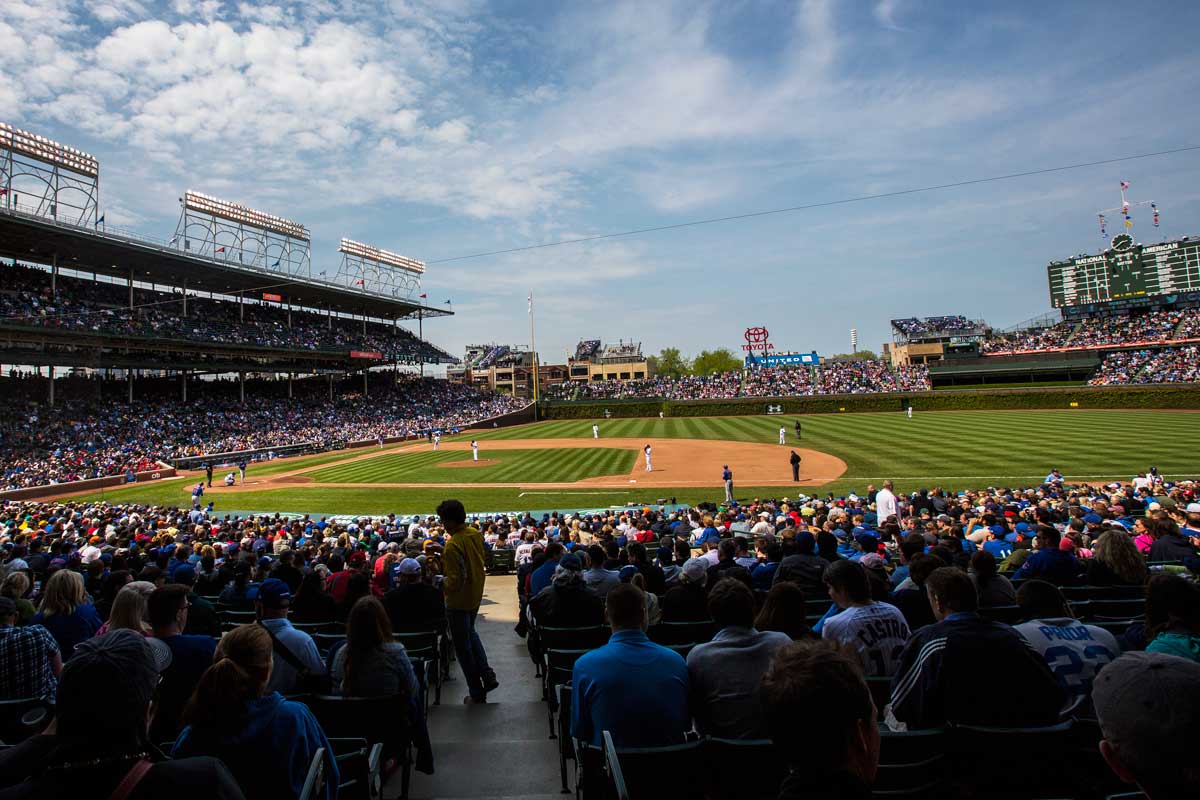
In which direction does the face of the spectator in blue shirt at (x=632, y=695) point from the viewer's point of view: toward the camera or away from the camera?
away from the camera

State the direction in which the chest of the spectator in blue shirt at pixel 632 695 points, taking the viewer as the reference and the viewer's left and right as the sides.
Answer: facing away from the viewer

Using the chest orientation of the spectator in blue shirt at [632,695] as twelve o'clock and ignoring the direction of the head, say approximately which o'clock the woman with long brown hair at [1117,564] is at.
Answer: The woman with long brown hair is roughly at 2 o'clock from the spectator in blue shirt.

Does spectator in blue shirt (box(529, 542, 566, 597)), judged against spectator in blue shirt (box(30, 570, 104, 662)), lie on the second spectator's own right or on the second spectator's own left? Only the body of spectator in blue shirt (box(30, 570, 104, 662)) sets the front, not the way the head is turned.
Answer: on the second spectator's own right

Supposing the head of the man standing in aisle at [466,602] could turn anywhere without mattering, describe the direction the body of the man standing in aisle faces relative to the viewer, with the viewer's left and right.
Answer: facing away from the viewer and to the left of the viewer

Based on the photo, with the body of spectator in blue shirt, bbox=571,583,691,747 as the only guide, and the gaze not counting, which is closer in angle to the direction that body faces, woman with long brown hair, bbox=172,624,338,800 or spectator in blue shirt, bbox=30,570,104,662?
the spectator in blue shirt

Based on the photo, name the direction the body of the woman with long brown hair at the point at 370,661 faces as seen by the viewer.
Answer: away from the camera

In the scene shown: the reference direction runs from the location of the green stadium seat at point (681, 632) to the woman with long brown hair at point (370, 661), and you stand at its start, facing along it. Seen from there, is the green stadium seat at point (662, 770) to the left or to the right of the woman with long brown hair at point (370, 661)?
left

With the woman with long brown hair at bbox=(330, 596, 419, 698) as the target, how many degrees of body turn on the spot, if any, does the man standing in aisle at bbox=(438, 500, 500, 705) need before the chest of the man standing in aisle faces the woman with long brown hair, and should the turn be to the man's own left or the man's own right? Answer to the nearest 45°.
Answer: approximately 135° to the man's own left

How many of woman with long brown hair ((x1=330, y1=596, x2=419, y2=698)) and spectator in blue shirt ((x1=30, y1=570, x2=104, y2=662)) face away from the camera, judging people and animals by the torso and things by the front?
2

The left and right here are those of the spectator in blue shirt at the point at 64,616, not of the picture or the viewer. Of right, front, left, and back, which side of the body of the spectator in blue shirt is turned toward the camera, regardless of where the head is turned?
back
